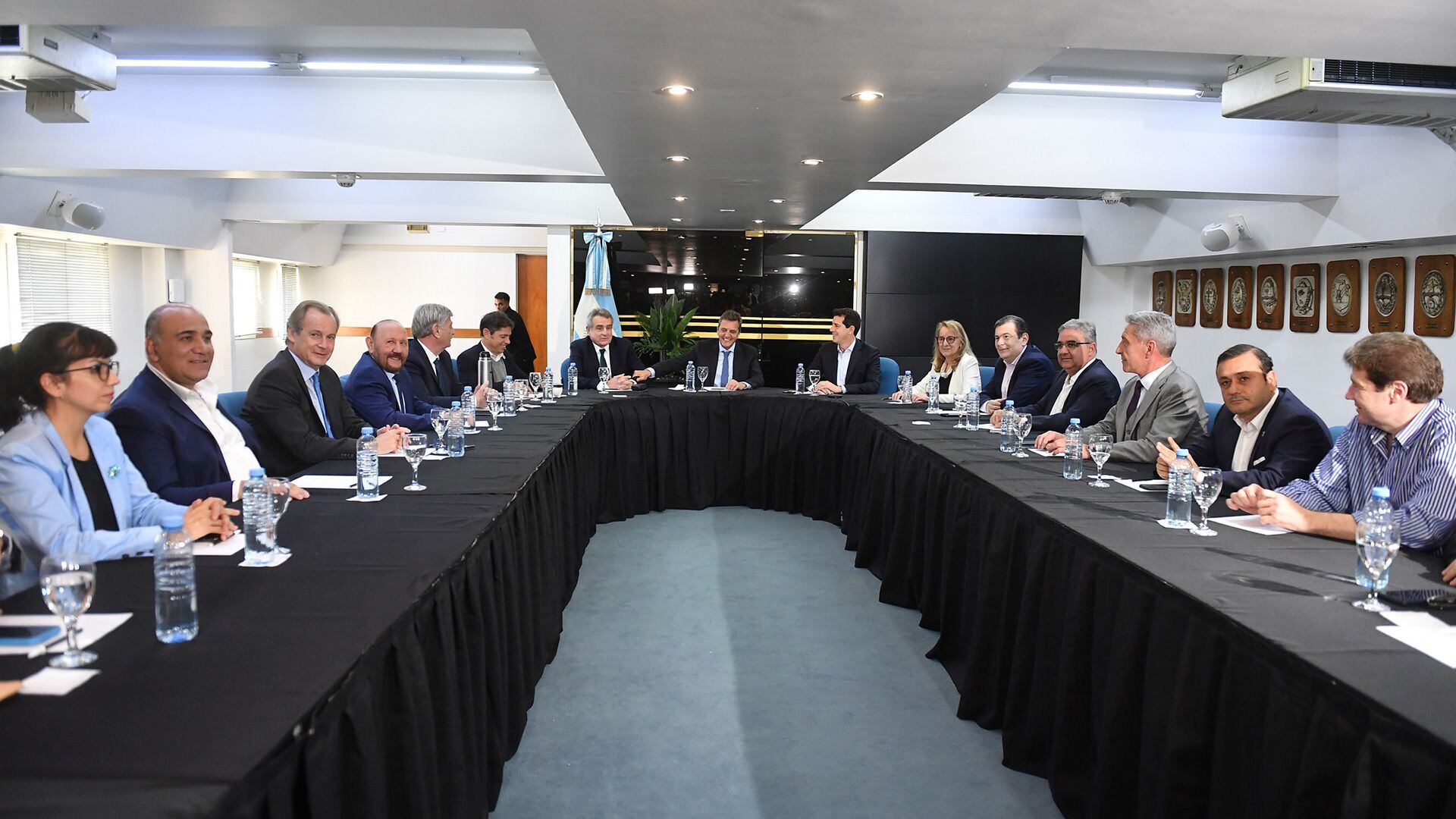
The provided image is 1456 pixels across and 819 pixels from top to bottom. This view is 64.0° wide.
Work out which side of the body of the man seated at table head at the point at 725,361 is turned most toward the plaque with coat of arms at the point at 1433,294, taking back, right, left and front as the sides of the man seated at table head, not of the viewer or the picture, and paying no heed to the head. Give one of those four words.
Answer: left

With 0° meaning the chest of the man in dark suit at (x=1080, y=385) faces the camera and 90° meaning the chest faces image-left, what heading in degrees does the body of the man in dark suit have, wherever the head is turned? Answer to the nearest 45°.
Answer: approximately 45°

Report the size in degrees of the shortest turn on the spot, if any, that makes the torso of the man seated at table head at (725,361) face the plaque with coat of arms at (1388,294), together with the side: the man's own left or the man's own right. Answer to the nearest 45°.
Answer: approximately 90° to the man's own left

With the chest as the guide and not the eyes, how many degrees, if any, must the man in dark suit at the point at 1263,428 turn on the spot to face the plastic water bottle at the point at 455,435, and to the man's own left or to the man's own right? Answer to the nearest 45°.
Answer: approximately 45° to the man's own right

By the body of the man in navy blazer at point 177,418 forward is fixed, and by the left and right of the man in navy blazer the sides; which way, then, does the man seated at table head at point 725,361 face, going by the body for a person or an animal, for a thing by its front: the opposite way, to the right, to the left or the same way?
to the right

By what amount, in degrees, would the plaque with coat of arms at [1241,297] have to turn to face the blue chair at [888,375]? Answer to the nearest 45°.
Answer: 0° — it already faces it

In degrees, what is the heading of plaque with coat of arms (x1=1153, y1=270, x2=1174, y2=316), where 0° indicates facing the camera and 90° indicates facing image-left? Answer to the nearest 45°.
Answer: approximately 45°

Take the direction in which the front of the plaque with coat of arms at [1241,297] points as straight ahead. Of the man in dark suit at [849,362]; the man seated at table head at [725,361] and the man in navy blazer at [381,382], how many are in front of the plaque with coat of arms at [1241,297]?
3

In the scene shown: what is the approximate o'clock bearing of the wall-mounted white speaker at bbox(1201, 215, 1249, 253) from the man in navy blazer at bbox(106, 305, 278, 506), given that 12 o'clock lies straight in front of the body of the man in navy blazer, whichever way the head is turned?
The wall-mounted white speaker is roughly at 10 o'clock from the man in navy blazer.

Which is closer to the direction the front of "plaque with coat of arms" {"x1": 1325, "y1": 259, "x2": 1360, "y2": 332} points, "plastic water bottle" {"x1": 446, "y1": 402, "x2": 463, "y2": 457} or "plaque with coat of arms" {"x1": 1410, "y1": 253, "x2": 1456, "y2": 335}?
the plastic water bottle

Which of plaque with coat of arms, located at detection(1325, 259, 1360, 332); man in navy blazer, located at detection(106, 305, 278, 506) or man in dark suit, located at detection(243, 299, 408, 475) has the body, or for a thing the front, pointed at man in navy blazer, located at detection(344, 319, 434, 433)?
the plaque with coat of arms

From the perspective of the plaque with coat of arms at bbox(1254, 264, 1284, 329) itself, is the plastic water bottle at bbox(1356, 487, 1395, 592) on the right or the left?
on its left

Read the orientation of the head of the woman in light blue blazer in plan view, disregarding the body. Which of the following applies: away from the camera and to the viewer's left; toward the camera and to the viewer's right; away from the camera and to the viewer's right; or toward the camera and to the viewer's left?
toward the camera and to the viewer's right
